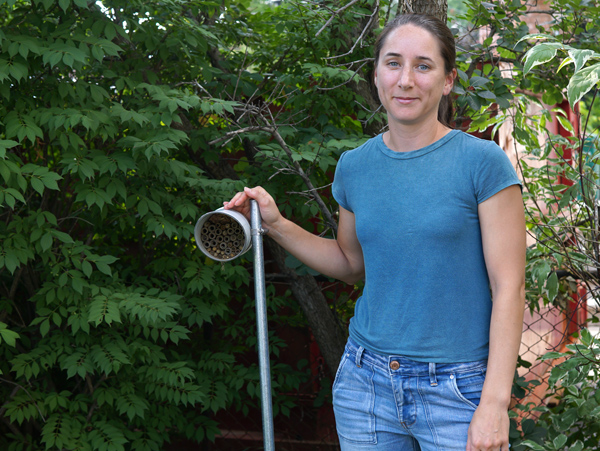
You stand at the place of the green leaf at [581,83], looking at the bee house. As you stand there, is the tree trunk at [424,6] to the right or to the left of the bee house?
right

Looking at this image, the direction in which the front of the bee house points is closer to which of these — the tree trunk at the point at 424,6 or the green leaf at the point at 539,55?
the green leaf

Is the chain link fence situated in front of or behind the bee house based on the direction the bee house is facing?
behind

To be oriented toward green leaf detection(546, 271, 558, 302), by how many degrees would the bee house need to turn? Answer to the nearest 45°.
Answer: approximately 135° to its left

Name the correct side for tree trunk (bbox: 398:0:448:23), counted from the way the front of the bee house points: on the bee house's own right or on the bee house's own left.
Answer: on the bee house's own left

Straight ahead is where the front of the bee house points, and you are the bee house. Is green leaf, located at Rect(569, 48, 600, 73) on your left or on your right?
on your left

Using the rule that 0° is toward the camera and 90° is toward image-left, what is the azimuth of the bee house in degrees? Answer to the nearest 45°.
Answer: approximately 0°

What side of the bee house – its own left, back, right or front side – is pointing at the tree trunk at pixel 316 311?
back
